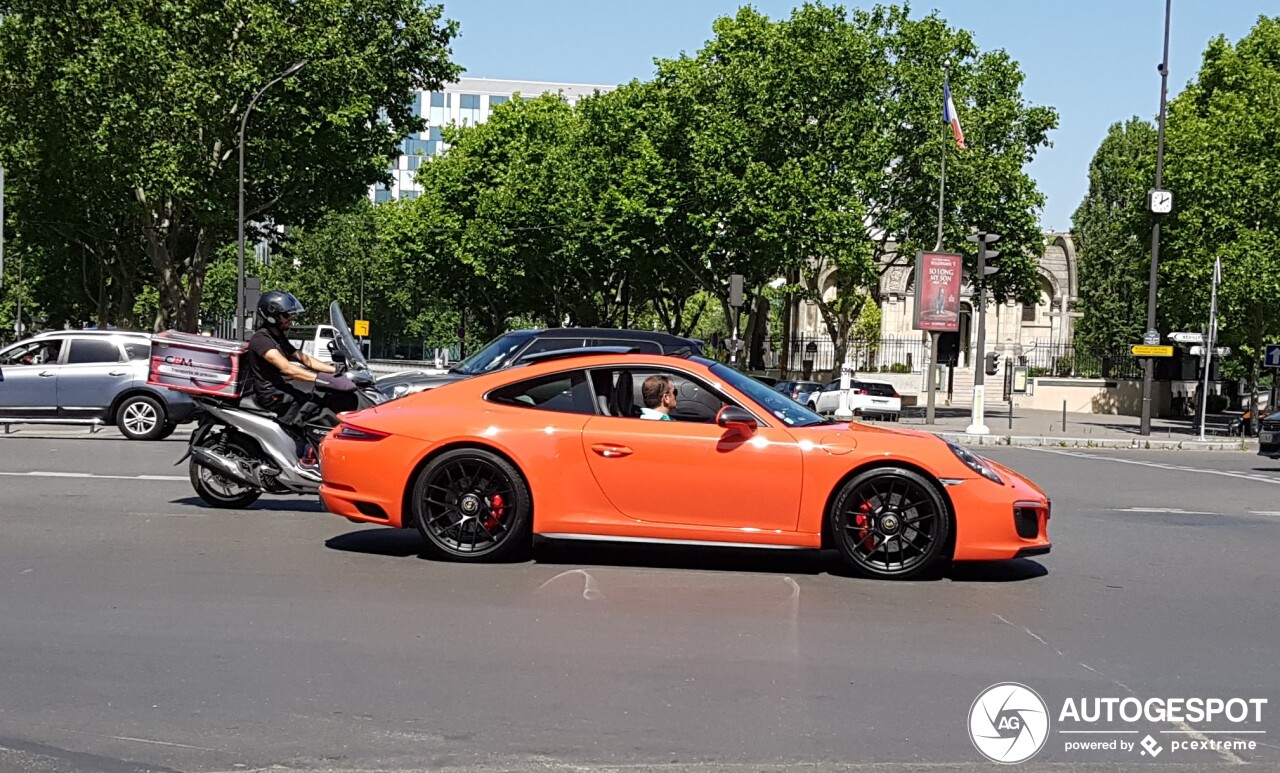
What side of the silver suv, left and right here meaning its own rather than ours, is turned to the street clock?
back

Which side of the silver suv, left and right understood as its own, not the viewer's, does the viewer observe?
left

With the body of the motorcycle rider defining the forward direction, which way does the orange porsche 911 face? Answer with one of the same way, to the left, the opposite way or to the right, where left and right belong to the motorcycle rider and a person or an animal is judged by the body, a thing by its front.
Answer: the same way

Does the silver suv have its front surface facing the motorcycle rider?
no

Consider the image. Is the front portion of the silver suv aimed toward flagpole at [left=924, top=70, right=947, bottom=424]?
no

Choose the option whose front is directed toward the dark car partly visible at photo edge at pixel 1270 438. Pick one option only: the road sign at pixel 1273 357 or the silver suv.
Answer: the road sign

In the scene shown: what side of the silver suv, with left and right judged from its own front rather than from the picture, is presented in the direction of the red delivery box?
left

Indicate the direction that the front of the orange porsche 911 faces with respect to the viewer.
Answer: facing to the right of the viewer

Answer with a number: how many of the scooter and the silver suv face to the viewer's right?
1

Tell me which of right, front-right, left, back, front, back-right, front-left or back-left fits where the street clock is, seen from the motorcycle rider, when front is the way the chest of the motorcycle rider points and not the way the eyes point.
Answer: front-left

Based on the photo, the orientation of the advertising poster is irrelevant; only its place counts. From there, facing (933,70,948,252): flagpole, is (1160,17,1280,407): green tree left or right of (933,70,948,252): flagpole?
right

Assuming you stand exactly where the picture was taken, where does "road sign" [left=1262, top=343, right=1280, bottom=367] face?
facing the viewer

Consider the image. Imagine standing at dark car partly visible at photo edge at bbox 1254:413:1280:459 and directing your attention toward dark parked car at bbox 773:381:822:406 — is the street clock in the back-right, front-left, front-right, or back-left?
front-right

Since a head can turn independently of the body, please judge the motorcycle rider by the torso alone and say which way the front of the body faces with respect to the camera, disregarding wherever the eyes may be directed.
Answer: to the viewer's right

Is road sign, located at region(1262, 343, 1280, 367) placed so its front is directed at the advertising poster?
no

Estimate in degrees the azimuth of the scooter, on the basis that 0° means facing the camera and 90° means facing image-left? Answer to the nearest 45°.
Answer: approximately 270°

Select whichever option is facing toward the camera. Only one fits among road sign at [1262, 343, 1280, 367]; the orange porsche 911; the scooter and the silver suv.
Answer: the road sign
